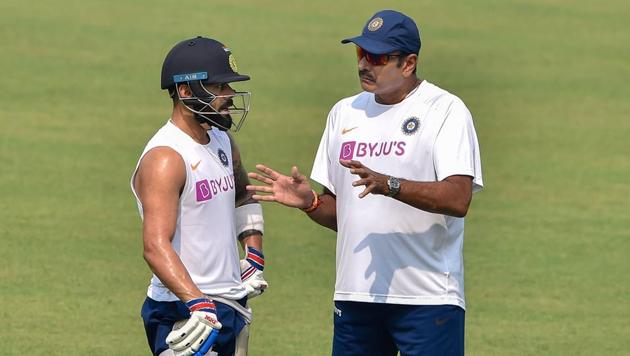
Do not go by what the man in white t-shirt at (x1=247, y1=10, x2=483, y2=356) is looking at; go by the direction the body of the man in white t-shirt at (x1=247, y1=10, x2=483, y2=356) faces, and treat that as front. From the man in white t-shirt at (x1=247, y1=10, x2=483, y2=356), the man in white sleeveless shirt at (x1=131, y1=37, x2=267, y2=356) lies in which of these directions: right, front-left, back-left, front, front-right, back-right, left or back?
front-right

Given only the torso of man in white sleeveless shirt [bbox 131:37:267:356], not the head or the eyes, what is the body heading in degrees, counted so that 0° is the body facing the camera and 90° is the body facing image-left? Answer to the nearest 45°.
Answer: approximately 315°

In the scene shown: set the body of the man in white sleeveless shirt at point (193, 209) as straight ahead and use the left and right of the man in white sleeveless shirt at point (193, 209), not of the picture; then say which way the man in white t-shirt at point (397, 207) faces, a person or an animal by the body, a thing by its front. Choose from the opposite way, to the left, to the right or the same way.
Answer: to the right

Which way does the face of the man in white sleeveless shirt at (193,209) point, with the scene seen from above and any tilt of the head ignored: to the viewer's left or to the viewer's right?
to the viewer's right

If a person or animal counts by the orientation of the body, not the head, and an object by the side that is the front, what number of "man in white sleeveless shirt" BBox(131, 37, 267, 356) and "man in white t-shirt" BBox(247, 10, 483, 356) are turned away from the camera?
0

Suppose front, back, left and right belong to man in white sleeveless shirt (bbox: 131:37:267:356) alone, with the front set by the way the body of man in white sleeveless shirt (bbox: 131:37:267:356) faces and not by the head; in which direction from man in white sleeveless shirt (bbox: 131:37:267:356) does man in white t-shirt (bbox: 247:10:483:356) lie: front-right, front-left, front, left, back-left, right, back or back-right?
front-left
